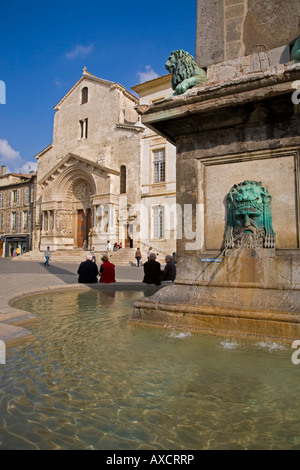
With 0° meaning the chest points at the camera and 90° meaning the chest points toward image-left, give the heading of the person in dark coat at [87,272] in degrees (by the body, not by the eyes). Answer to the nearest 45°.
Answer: approximately 180°

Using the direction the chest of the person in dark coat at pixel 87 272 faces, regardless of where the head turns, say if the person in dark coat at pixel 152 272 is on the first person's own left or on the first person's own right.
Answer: on the first person's own right

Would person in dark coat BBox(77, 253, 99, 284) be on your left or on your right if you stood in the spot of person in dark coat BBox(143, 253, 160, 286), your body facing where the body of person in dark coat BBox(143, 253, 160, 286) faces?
on your left

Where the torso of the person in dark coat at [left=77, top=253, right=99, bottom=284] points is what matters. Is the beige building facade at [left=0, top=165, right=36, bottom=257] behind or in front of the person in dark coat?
in front

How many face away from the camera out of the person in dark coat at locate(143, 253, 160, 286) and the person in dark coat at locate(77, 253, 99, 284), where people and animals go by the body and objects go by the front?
2

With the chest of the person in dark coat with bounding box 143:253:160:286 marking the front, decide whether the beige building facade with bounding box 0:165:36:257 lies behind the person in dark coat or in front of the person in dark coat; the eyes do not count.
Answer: in front

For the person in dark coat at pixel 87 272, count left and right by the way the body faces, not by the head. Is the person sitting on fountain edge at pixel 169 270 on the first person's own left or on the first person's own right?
on the first person's own right

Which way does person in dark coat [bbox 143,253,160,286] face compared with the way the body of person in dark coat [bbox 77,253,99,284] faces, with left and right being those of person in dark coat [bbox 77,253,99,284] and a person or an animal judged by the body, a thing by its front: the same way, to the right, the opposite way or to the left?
the same way

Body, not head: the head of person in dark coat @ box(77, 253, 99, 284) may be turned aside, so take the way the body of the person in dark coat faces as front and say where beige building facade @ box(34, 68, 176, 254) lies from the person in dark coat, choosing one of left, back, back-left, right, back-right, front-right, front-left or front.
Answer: front

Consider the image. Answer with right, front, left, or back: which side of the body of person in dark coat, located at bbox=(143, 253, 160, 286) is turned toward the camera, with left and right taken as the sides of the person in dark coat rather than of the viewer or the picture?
back
